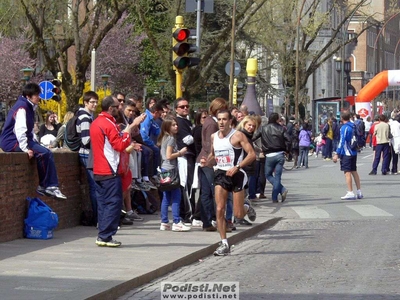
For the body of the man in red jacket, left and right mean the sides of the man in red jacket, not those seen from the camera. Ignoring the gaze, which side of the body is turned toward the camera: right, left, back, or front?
right

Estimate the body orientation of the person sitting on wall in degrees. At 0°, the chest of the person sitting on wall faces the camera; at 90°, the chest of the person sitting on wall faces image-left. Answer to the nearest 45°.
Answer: approximately 270°

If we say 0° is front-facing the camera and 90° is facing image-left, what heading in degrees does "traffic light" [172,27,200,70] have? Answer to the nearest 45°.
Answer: approximately 315°

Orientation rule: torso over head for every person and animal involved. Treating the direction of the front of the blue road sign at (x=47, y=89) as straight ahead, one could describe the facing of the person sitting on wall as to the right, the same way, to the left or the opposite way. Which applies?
to the left

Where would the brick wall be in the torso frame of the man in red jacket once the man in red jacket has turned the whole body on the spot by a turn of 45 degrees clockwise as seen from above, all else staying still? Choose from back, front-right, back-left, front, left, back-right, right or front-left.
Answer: back

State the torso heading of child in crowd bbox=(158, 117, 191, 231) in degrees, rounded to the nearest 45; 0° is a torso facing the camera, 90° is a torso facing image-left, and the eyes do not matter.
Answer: approximately 270°
